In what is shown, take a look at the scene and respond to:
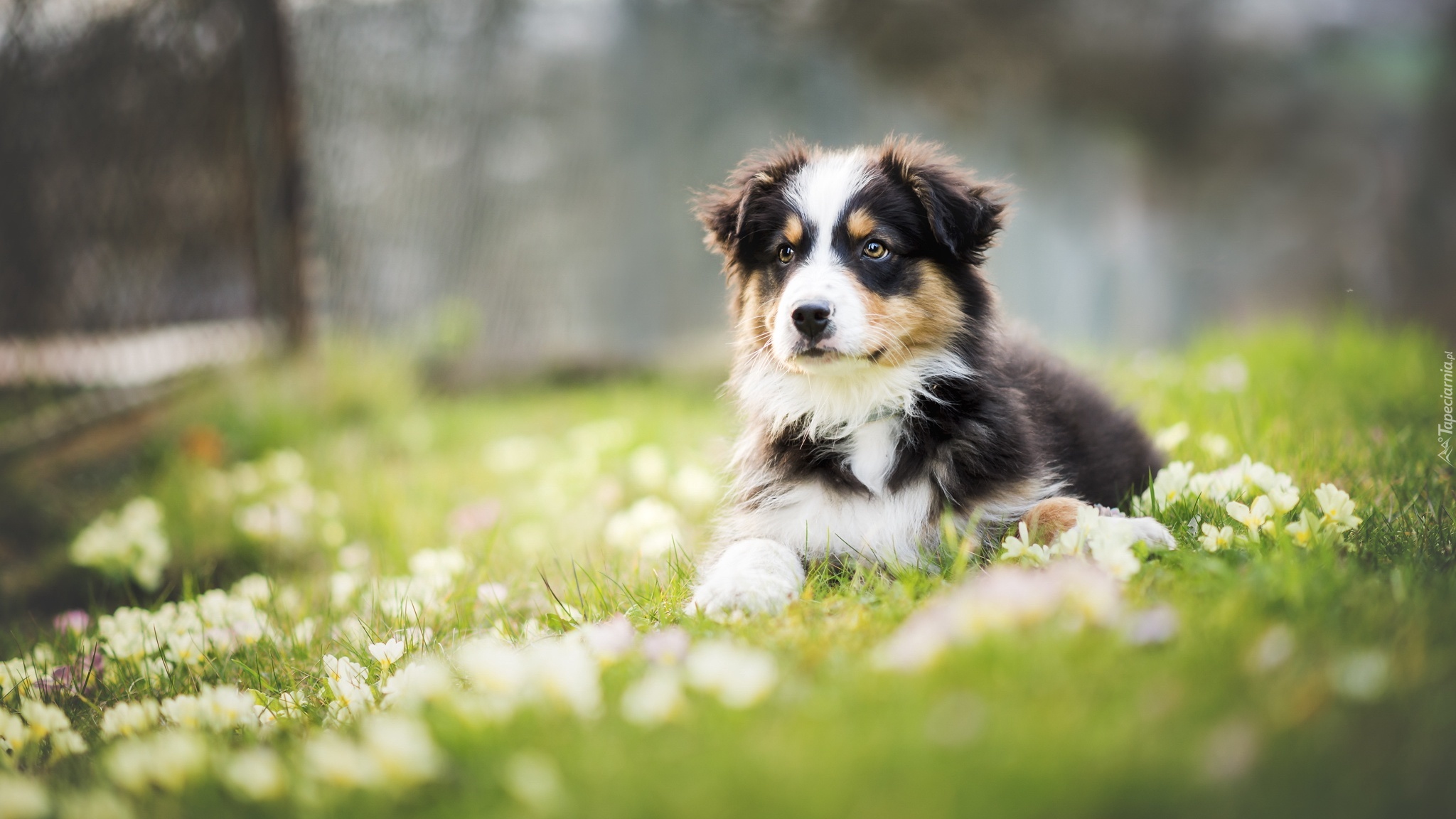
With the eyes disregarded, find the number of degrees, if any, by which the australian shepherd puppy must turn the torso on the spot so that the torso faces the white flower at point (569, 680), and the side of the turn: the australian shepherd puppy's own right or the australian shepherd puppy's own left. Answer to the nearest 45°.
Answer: approximately 45° to the australian shepherd puppy's own left

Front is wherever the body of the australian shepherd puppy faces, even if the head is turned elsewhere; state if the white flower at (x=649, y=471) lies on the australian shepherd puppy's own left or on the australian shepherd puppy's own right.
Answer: on the australian shepherd puppy's own right

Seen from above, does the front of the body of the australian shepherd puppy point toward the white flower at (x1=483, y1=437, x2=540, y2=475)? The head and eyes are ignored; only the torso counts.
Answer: no

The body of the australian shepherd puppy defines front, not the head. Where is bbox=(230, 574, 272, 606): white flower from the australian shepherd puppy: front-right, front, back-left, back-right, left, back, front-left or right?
front-right

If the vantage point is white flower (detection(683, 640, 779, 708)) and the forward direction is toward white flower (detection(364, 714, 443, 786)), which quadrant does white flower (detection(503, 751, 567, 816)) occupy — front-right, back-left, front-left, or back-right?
front-left

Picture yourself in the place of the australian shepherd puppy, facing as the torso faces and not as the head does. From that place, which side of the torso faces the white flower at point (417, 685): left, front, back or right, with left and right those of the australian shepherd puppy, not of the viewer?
front

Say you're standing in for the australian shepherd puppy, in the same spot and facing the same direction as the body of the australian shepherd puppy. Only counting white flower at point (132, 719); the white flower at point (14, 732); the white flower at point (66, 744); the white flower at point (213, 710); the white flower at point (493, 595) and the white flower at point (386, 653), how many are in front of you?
6

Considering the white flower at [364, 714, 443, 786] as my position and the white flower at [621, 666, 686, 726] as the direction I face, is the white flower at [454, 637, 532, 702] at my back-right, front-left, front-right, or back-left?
front-left

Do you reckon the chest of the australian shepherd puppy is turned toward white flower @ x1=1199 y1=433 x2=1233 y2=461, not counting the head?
no

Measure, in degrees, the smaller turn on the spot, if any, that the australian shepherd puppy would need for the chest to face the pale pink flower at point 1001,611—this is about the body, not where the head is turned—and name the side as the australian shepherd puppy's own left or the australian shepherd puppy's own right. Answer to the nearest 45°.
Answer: approximately 45° to the australian shepherd puppy's own left

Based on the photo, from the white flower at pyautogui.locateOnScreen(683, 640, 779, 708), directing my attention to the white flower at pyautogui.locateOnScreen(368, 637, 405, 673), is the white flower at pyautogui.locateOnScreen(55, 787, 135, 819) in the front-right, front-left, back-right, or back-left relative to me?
front-left

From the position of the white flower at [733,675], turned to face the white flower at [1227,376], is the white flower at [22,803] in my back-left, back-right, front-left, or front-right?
back-left

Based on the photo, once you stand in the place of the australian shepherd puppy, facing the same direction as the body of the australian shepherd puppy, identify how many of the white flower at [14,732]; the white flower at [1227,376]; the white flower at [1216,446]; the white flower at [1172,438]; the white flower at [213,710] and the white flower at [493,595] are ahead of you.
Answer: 3

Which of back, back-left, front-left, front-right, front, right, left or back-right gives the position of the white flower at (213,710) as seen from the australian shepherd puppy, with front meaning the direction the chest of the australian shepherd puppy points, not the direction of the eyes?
front

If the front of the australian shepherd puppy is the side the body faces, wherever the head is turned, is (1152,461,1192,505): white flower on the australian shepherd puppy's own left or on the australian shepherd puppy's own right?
on the australian shepherd puppy's own left

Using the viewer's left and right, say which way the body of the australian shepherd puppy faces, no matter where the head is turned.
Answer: facing the viewer and to the left of the viewer

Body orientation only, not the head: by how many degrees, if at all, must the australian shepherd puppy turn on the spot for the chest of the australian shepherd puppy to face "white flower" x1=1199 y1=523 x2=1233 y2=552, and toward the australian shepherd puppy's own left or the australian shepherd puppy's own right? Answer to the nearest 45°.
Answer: approximately 90° to the australian shepherd puppy's own left

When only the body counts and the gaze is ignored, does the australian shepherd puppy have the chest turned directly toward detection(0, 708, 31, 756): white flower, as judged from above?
yes

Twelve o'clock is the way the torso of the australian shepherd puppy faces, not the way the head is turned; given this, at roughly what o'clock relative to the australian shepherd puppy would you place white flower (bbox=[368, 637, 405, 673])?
The white flower is roughly at 12 o'clock from the australian shepherd puppy.

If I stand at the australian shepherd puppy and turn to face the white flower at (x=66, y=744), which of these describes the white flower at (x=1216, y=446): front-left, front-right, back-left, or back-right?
back-left

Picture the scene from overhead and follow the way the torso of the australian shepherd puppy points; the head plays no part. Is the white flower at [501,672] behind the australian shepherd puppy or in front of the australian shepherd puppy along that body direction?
in front
